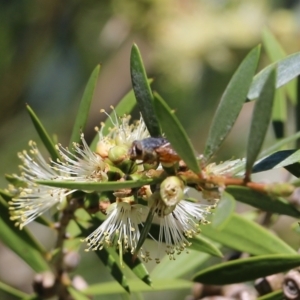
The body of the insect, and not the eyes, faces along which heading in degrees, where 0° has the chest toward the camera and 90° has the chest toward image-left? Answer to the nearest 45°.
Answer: approximately 90°
